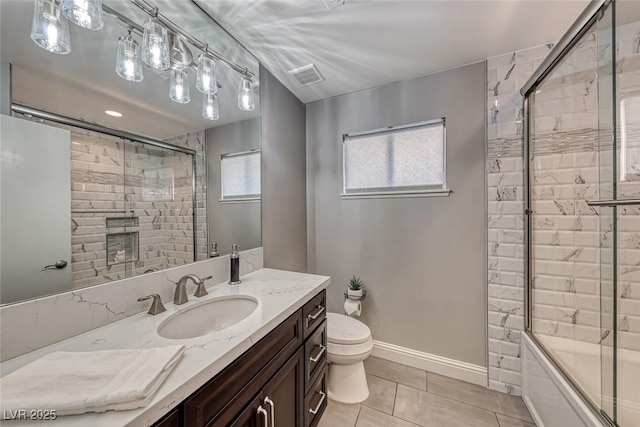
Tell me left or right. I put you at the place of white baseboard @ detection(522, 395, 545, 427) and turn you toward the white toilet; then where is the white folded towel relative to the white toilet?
left

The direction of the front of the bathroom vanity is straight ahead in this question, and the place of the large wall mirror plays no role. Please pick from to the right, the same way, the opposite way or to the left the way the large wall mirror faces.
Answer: the same way

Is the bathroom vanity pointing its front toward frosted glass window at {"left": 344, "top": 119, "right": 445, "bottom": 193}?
no

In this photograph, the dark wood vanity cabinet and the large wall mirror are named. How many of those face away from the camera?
0

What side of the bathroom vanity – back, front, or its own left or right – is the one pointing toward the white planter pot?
left

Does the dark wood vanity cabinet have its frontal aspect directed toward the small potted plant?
no

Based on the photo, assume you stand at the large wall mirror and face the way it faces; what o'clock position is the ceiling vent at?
The ceiling vent is roughly at 10 o'clock from the large wall mirror.

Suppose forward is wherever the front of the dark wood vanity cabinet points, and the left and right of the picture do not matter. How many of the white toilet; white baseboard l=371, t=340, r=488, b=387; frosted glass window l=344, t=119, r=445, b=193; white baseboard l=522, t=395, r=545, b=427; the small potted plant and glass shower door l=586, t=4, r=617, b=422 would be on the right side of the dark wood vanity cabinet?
0

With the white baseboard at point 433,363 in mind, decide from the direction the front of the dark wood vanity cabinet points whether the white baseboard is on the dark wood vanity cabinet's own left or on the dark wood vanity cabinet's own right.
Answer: on the dark wood vanity cabinet's own left

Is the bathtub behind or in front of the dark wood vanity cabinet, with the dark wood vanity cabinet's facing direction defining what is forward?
in front

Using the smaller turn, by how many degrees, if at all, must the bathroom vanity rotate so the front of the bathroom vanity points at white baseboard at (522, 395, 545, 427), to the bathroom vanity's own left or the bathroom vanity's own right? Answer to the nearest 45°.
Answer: approximately 45° to the bathroom vanity's own left

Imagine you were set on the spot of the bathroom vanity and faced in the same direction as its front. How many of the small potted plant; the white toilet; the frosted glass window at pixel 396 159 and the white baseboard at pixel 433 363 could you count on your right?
0

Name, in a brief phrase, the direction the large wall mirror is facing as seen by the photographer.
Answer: facing the viewer and to the right of the viewer

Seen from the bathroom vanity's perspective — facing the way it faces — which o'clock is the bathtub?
The bathtub is roughly at 11 o'clock from the bathroom vanity.

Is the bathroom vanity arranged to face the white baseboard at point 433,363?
no

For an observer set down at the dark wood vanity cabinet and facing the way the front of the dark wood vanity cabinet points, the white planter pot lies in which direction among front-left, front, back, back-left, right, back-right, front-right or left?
left
